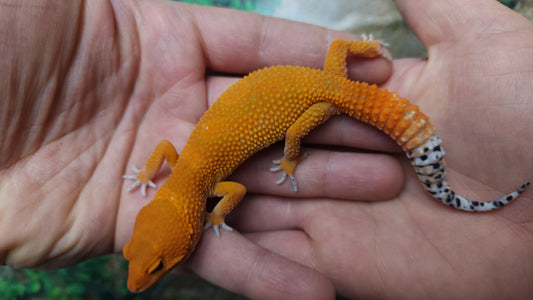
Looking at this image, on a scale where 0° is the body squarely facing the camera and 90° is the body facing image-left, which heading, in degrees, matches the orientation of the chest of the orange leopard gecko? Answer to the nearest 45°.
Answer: approximately 45°
